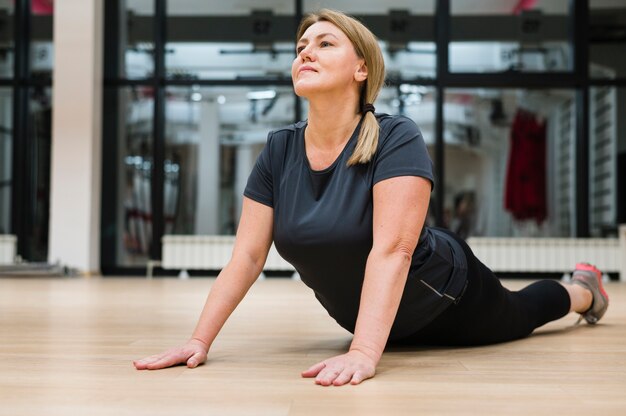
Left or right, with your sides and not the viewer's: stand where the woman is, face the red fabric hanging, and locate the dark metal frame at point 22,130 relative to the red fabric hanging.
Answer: left

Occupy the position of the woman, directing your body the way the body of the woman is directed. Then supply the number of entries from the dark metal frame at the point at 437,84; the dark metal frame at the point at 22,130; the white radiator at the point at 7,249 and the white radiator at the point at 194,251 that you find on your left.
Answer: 0

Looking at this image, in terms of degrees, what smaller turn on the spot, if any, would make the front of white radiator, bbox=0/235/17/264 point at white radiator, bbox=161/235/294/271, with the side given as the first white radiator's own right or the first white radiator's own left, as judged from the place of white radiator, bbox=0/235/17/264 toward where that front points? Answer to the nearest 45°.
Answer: approximately 45° to the first white radiator's own left

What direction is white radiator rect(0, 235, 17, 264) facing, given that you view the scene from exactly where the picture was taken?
facing the viewer

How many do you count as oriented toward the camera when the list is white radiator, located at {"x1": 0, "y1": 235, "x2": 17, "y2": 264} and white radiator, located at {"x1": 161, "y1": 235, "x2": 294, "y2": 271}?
2

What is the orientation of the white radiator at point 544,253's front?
toward the camera

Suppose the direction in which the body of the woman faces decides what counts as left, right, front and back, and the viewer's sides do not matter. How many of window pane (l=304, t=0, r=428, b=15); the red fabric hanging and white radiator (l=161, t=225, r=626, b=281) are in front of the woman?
0

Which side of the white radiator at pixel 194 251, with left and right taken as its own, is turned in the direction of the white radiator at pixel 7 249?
right

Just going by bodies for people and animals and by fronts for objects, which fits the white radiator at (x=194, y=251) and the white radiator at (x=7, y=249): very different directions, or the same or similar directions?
same or similar directions

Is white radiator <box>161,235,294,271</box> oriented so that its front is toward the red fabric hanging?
no
